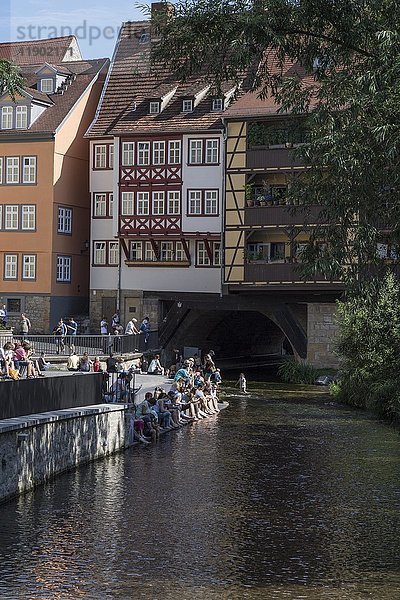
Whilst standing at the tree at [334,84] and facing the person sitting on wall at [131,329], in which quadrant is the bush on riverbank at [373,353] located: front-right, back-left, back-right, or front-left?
front-right

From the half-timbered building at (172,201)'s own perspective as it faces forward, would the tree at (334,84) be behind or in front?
in front

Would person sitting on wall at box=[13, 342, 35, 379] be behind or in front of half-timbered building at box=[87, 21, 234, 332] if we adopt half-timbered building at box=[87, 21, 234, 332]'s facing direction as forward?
in front

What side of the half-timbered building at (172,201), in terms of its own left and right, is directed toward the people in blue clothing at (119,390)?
front

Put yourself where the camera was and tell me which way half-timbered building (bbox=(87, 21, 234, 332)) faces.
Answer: facing the viewer

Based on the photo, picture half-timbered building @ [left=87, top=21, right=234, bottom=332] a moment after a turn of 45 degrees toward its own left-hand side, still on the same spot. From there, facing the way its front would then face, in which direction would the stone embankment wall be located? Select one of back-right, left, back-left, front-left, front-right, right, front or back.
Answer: front-right
